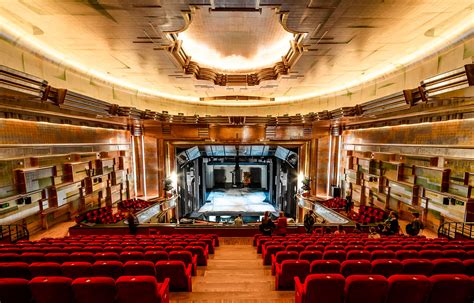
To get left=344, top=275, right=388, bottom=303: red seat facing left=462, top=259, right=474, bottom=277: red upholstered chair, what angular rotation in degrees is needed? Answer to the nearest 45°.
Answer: approximately 45° to its right

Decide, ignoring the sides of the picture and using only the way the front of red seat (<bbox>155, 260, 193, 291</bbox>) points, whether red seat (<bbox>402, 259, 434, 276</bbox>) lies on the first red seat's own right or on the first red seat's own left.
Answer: on the first red seat's own right

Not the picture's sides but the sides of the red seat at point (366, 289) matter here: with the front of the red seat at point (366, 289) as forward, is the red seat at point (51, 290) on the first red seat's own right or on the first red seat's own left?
on the first red seat's own left

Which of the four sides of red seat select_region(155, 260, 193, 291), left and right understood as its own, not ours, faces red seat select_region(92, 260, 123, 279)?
left

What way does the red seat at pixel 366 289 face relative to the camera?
away from the camera

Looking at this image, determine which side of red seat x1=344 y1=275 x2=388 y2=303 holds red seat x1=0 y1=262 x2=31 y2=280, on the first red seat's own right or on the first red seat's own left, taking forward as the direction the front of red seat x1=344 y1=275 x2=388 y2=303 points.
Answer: on the first red seat's own left

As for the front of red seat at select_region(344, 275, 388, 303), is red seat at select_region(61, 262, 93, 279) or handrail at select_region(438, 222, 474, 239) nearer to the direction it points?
the handrail

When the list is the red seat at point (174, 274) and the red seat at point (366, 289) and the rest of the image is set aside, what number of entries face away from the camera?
2

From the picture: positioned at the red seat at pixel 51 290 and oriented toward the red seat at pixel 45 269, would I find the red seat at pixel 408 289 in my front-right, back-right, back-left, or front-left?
back-right

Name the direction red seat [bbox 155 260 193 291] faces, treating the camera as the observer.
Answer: facing away from the viewer

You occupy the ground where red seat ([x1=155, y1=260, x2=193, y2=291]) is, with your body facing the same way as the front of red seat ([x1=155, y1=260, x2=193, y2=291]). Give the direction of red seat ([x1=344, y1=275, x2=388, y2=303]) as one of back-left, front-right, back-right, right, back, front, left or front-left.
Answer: back-right

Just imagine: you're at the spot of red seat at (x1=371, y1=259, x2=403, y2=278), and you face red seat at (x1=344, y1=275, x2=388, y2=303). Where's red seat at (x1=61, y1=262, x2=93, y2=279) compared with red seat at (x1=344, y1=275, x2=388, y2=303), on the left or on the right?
right
